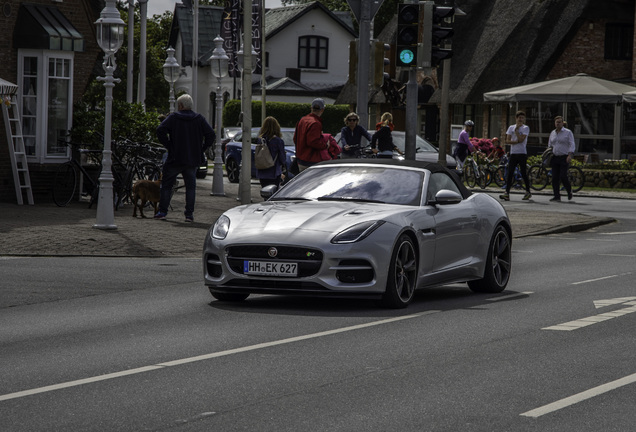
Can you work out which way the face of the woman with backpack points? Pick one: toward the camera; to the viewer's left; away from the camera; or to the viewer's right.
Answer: away from the camera

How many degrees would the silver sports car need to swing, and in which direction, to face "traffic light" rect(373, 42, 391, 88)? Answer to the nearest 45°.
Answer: approximately 135° to its right

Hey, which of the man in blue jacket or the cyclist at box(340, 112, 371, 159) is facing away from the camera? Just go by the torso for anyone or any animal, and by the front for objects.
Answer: the man in blue jacket

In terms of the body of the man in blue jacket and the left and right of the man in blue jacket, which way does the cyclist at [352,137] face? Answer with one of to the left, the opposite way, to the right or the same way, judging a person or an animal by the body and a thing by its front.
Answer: the opposite way

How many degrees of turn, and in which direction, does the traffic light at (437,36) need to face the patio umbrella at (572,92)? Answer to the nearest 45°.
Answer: approximately 90° to its left
